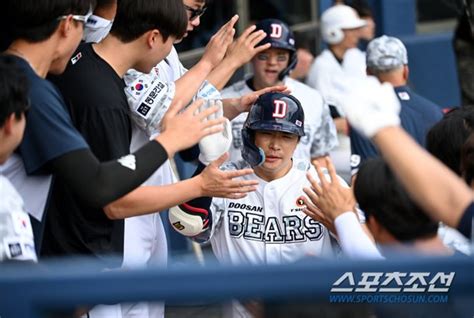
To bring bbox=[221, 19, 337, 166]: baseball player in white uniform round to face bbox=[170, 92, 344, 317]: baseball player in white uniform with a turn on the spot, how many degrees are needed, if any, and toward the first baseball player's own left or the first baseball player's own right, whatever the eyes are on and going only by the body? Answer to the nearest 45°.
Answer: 0° — they already face them

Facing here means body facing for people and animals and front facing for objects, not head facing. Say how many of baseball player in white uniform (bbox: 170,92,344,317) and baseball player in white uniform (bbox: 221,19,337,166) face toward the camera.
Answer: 2

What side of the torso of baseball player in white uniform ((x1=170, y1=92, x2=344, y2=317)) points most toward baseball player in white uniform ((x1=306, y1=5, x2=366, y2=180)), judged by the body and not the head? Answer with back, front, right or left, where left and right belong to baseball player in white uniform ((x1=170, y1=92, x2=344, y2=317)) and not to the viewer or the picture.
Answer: back

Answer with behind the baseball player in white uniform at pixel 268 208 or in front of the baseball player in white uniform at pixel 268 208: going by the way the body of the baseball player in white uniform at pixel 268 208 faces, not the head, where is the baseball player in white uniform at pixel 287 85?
behind

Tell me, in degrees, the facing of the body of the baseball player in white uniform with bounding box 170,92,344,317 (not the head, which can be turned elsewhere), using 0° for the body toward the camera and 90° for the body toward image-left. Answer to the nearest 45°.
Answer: approximately 0°

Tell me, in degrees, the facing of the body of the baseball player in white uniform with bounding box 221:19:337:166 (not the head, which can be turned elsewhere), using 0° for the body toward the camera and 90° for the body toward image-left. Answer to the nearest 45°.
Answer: approximately 0°
